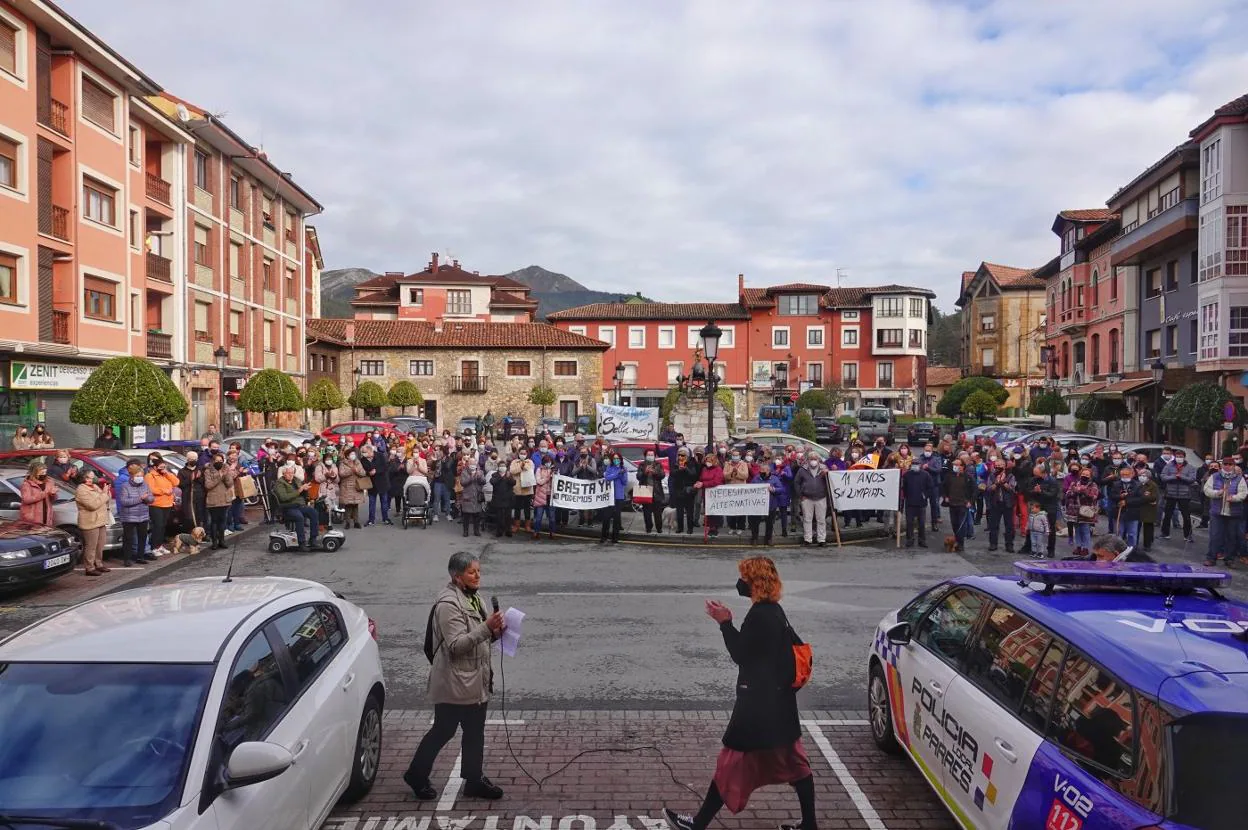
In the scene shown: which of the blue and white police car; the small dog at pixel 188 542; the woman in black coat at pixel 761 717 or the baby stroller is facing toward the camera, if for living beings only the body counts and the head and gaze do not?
the baby stroller

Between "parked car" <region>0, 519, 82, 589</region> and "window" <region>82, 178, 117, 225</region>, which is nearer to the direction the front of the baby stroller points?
the parked car

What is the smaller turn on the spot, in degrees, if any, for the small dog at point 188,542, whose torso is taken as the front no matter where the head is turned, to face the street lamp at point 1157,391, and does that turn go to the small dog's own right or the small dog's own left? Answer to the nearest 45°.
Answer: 0° — it already faces it

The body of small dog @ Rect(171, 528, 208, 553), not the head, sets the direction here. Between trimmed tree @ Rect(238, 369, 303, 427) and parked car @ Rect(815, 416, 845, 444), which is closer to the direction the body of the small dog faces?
the parked car

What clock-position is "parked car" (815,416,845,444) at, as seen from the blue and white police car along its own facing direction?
The parked car is roughly at 1 o'clock from the blue and white police car.

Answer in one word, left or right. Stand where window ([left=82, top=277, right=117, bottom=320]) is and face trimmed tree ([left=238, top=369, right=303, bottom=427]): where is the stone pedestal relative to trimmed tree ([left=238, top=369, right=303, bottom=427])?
right
